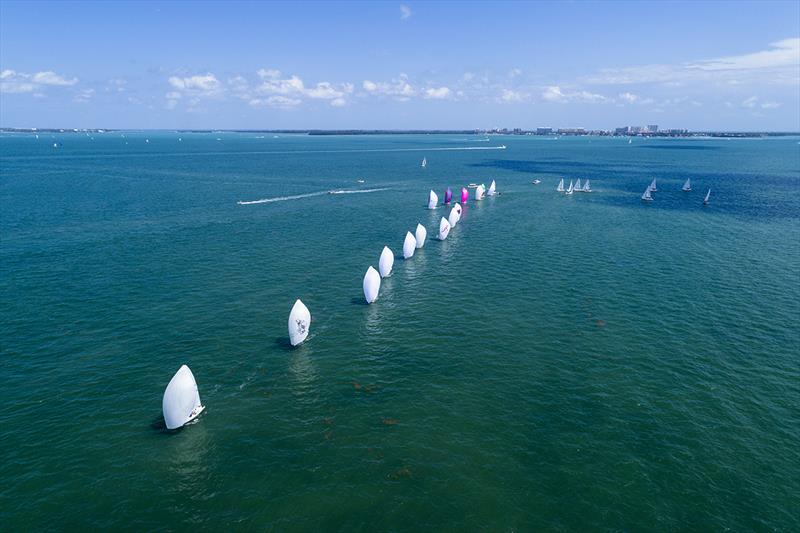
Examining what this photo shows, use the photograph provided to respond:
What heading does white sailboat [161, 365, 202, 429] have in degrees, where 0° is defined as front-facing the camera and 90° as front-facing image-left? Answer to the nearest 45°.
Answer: approximately 45°
